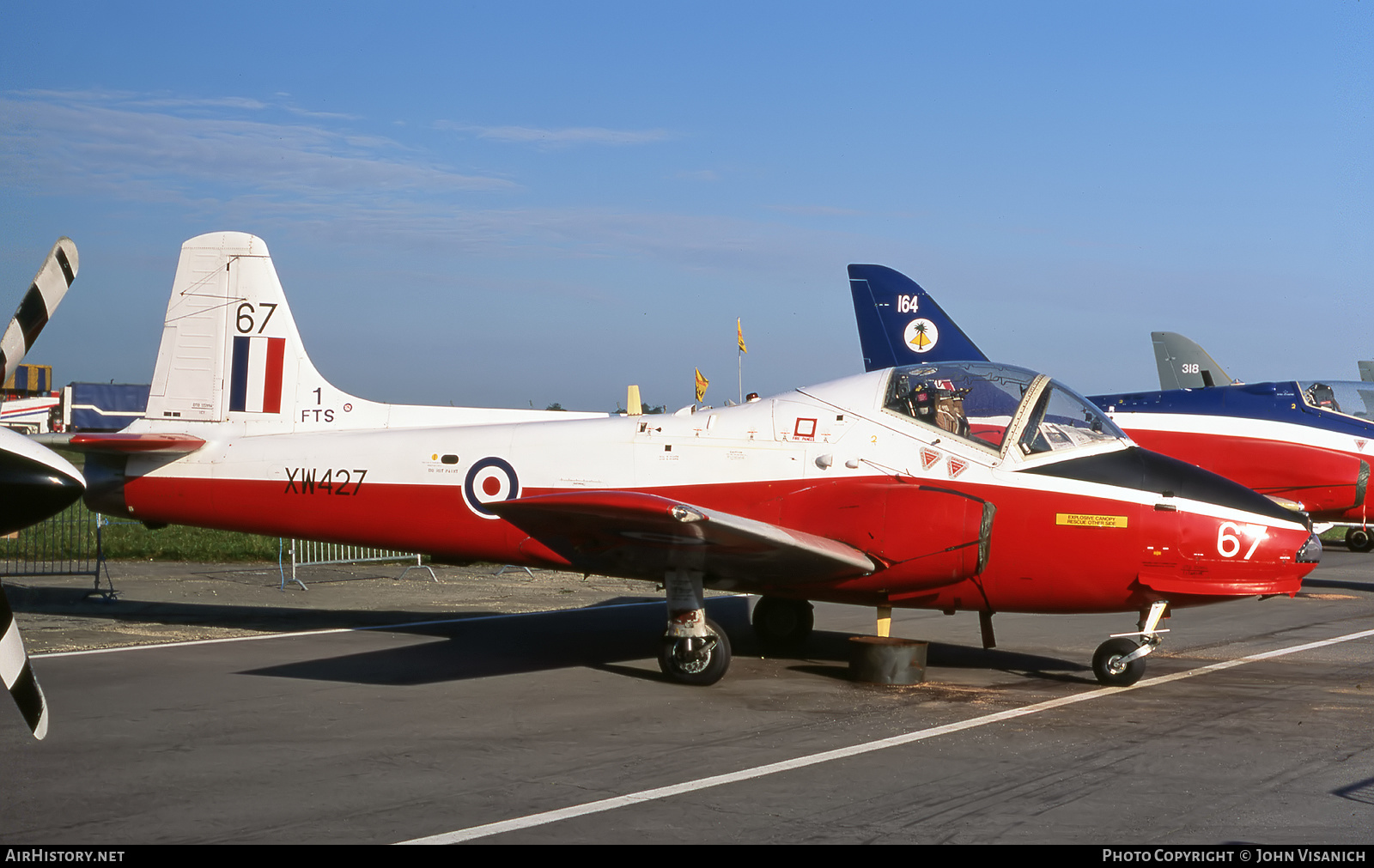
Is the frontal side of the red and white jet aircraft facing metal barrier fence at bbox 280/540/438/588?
no

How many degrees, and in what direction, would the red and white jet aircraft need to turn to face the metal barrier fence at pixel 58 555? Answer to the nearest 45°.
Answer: approximately 135° to its left

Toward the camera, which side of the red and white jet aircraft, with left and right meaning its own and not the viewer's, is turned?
right

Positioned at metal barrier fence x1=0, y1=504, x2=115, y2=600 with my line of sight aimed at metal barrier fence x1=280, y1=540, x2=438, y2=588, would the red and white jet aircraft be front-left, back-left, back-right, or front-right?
front-right

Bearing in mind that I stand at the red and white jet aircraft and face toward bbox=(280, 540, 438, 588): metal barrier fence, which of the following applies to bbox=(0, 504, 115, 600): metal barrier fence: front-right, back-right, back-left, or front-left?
front-left

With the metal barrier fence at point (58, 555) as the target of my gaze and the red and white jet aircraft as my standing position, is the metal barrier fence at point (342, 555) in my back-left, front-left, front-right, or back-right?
front-right

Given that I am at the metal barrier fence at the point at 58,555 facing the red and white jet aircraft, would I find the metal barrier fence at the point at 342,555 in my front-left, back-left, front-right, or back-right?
front-left
